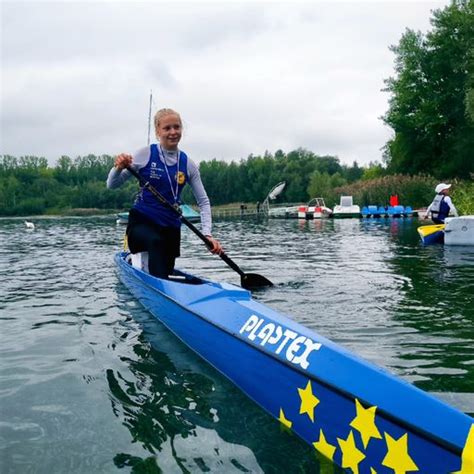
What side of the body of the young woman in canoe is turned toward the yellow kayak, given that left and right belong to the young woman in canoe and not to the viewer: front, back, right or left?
left

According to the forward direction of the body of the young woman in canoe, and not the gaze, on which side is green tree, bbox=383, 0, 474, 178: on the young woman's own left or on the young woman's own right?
on the young woman's own left

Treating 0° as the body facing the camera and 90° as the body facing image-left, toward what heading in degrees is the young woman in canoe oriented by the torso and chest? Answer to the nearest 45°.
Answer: approximately 315°

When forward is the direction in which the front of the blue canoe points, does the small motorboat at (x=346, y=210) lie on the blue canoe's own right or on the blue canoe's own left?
on the blue canoe's own left

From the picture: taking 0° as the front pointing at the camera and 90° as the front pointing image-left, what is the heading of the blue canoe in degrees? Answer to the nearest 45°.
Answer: approximately 315°

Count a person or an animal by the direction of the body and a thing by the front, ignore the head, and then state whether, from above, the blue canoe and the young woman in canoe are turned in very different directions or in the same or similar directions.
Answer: same or similar directions

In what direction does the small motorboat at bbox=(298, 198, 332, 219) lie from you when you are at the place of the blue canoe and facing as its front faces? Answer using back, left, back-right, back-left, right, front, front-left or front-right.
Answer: back-left

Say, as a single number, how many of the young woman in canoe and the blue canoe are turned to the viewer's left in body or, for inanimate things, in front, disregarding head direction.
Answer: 0

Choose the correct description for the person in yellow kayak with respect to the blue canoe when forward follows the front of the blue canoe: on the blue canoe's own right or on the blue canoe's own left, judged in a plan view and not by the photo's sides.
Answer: on the blue canoe's own left

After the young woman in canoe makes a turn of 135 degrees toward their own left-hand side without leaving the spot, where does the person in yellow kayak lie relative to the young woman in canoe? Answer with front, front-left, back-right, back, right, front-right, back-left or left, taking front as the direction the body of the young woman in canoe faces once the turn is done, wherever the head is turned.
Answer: front-right
